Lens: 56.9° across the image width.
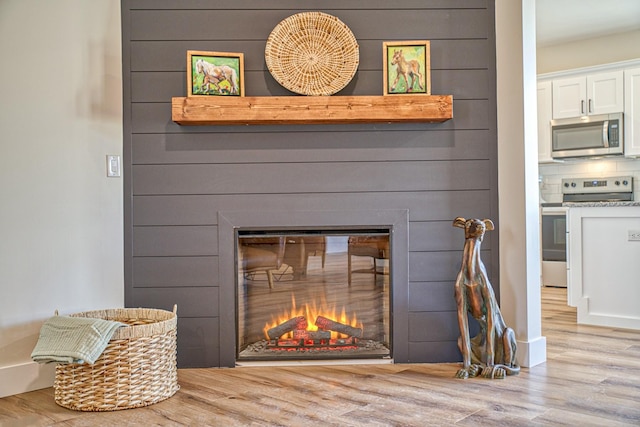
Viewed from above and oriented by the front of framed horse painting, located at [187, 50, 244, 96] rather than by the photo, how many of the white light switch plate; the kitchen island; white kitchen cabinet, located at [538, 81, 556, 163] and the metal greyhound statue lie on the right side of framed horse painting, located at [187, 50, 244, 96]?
1

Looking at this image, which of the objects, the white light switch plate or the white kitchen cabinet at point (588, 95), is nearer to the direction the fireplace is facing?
the white light switch plate

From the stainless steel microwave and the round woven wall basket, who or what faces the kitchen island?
the stainless steel microwave

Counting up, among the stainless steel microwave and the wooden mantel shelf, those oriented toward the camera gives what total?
2

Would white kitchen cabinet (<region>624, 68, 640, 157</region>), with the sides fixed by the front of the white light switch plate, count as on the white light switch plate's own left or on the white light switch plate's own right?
on the white light switch plate's own left

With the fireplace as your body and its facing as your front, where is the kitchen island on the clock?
The kitchen island is roughly at 8 o'clock from the fireplace.

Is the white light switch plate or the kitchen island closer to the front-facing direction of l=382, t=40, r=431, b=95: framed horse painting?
the white light switch plate

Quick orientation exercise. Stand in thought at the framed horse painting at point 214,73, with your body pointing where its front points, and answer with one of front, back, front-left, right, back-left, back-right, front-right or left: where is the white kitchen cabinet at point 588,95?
back-left
